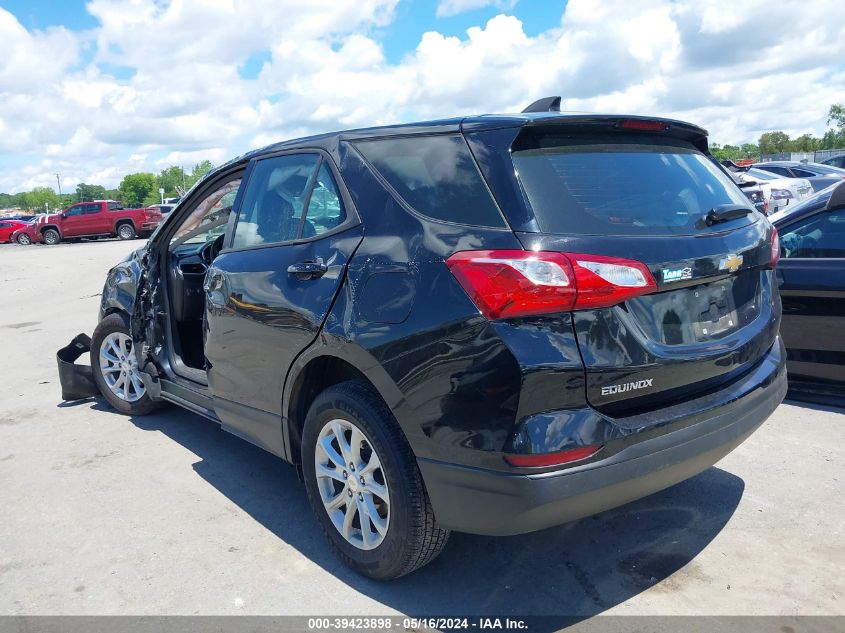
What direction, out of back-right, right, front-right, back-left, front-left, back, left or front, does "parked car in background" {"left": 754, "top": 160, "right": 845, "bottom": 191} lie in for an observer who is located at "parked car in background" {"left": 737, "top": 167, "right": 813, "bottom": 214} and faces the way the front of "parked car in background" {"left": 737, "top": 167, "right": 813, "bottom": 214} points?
back-left

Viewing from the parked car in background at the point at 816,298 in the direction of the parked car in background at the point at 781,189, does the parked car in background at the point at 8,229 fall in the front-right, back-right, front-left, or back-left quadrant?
front-left

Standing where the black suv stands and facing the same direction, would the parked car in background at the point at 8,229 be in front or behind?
in front

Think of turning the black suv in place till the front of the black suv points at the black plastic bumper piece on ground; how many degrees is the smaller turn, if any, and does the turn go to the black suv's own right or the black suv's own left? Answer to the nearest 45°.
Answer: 0° — it already faces it

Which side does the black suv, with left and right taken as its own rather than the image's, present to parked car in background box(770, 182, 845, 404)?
right

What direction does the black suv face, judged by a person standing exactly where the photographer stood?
facing away from the viewer and to the left of the viewer

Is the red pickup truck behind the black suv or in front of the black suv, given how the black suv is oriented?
in front

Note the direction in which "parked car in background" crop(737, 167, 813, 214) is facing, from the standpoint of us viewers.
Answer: facing the viewer and to the right of the viewer

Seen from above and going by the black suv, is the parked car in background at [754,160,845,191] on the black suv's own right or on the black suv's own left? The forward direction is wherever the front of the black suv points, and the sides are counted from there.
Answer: on the black suv's own right

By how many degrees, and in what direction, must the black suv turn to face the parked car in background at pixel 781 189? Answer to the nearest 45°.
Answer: approximately 90° to its right

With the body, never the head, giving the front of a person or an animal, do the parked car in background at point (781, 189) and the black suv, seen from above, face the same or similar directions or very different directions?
very different directions
